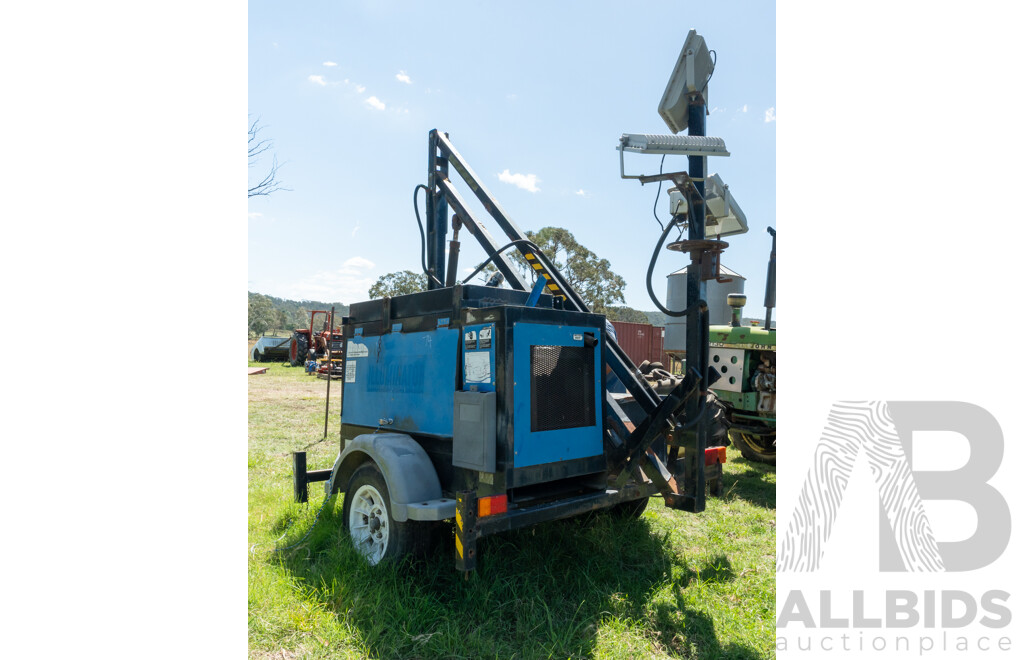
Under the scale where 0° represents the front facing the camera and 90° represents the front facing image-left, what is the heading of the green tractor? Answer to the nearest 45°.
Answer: approximately 90°

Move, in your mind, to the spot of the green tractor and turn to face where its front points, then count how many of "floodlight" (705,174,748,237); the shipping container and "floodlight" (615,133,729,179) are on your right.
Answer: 1

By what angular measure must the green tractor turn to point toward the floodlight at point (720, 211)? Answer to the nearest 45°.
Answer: approximately 90° to its left
